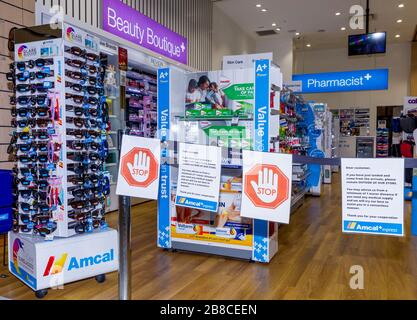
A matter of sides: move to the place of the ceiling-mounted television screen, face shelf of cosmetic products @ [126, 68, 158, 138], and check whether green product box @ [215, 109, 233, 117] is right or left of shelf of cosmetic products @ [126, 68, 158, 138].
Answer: left

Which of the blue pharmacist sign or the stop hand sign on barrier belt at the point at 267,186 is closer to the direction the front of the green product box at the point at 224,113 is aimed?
the stop hand sign on barrier belt

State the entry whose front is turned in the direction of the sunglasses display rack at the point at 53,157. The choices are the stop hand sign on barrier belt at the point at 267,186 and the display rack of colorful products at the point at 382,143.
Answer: the display rack of colorful products

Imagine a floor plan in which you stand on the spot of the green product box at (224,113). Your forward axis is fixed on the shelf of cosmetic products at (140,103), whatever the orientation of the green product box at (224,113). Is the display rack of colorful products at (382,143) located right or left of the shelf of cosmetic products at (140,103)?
right

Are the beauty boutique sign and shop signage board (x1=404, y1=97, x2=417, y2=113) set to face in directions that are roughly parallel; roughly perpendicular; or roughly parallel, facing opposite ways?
roughly perpendicular

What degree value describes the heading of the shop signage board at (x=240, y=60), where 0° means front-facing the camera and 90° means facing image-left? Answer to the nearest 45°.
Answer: approximately 0°

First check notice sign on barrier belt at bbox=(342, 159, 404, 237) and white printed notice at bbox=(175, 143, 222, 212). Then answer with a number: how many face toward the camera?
2

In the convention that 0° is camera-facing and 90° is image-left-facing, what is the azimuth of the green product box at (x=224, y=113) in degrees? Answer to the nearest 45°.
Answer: approximately 0°

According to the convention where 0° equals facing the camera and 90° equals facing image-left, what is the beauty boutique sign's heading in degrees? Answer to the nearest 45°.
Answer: approximately 315°
